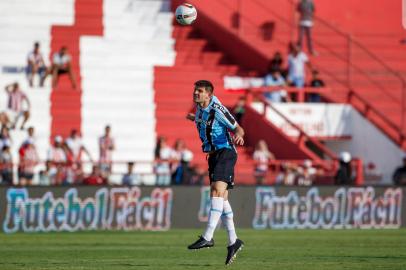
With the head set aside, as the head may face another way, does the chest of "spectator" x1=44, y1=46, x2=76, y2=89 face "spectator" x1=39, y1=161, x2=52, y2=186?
yes

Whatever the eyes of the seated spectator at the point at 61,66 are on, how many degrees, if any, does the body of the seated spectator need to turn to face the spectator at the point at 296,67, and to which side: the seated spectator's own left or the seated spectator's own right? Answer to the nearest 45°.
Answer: approximately 90° to the seated spectator's own left

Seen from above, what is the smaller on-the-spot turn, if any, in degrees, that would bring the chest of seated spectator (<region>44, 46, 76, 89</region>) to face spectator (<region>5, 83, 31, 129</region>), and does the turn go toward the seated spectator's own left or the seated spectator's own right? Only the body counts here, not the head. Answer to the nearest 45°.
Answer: approximately 45° to the seated spectator's own right

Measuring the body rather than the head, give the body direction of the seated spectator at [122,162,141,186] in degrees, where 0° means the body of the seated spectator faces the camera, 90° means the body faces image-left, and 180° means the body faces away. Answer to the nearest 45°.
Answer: approximately 0°

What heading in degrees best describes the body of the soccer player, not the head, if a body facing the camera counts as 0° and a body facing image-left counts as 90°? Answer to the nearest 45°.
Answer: approximately 45°

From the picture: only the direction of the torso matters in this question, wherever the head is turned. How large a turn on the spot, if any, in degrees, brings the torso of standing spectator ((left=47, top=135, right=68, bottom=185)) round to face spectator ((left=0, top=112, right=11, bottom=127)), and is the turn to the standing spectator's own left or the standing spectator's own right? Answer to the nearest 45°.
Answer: approximately 135° to the standing spectator's own right
